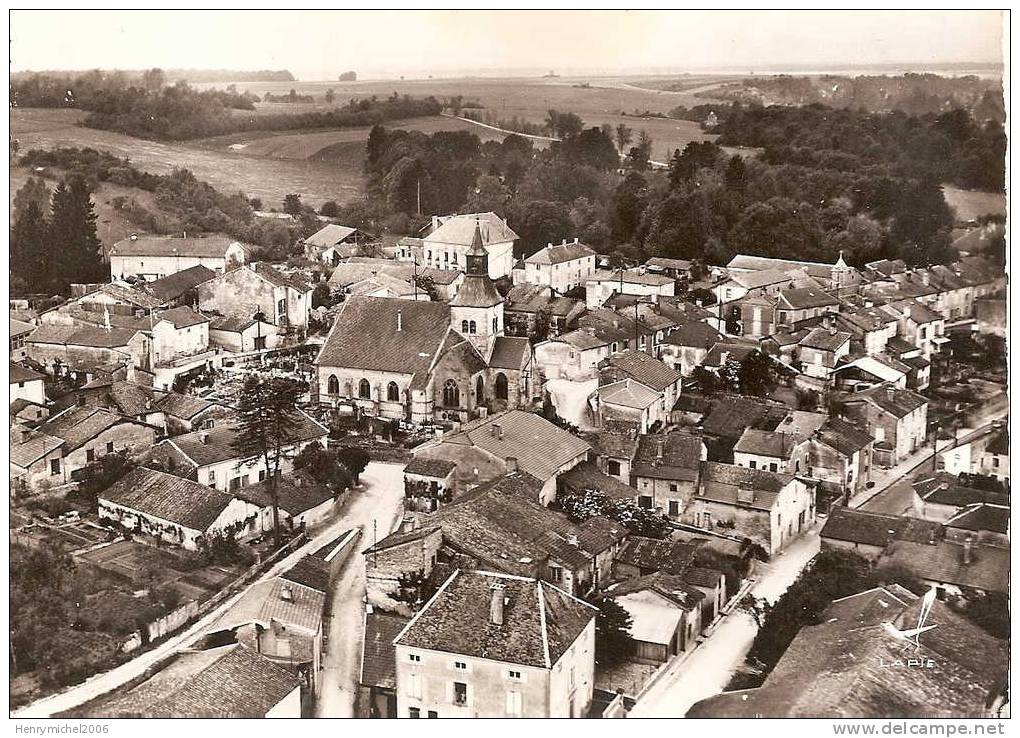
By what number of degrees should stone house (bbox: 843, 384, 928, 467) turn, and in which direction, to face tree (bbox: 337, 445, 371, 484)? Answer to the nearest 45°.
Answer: approximately 90° to its right

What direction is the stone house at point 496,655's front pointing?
toward the camera

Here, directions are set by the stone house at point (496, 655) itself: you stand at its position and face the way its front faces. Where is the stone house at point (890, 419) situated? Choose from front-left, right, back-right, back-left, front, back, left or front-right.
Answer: back-left

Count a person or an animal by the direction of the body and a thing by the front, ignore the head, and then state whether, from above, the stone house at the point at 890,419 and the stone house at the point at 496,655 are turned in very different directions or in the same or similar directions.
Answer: same or similar directions

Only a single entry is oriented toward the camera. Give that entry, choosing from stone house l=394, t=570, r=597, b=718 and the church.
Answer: the stone house

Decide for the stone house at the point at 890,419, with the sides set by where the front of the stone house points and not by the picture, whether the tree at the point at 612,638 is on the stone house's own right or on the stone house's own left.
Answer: on the stone house's own right

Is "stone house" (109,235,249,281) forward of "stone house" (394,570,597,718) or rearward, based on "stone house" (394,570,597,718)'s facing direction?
rearward

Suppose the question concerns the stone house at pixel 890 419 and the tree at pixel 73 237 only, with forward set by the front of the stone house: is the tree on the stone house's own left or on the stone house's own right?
on the stone house's own right

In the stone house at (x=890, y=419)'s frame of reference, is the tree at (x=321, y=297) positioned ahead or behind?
behind

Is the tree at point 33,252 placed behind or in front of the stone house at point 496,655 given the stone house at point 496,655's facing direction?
behind
